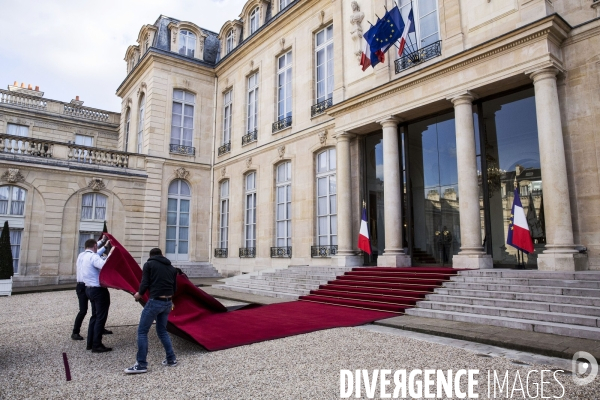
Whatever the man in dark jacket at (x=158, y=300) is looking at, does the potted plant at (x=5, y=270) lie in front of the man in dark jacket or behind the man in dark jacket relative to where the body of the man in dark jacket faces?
in front

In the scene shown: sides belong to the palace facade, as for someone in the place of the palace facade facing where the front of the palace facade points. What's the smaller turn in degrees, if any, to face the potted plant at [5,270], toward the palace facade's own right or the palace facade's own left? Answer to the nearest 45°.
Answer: approximately 45° to the palace facade's own right

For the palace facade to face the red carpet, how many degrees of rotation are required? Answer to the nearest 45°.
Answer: approximately 45° to its left

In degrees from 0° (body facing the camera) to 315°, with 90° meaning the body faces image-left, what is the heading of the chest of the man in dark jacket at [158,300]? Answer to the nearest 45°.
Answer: approximately 135°

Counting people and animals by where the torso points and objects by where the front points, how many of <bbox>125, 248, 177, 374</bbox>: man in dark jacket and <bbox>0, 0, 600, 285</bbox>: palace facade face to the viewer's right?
0

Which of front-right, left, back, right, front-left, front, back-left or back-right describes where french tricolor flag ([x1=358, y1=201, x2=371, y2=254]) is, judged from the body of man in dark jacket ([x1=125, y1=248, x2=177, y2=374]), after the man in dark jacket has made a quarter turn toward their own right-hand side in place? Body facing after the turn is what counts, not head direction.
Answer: front

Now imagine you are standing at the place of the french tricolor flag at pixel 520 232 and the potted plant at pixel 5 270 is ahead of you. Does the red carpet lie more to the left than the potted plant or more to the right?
left

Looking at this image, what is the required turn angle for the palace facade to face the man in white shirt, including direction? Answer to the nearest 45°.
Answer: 0° — it already faces them

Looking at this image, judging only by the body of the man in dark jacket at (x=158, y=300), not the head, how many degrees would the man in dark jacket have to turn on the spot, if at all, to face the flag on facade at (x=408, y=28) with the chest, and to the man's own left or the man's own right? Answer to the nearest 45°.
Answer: approximately 90° to the man's own right
